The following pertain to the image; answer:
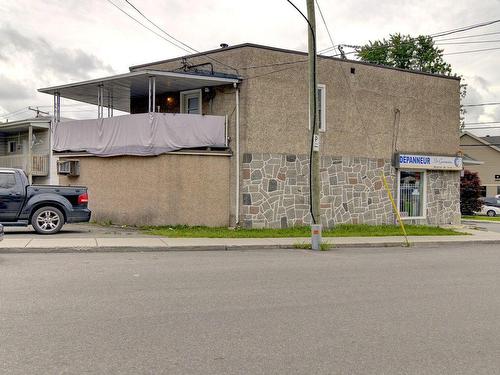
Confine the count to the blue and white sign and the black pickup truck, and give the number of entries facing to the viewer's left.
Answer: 1

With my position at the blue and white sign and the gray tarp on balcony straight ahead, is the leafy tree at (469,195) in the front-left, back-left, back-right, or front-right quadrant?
back-right

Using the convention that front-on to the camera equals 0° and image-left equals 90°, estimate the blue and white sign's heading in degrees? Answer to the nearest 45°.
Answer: approximately 0°

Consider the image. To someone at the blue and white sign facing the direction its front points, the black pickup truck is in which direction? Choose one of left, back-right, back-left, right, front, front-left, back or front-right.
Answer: front-right

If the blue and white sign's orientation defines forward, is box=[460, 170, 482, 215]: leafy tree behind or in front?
behind

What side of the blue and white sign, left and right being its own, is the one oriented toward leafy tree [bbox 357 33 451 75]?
back

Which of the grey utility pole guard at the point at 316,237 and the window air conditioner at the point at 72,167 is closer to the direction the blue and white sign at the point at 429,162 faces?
the grey utility pole guard

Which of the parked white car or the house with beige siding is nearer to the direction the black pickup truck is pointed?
the house with beige siding

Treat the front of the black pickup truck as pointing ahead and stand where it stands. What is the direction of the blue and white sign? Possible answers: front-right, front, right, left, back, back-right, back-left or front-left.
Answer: back

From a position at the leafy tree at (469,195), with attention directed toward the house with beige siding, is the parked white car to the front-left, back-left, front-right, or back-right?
back-right

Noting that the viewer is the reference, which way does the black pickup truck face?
facing to the left of the viewer
